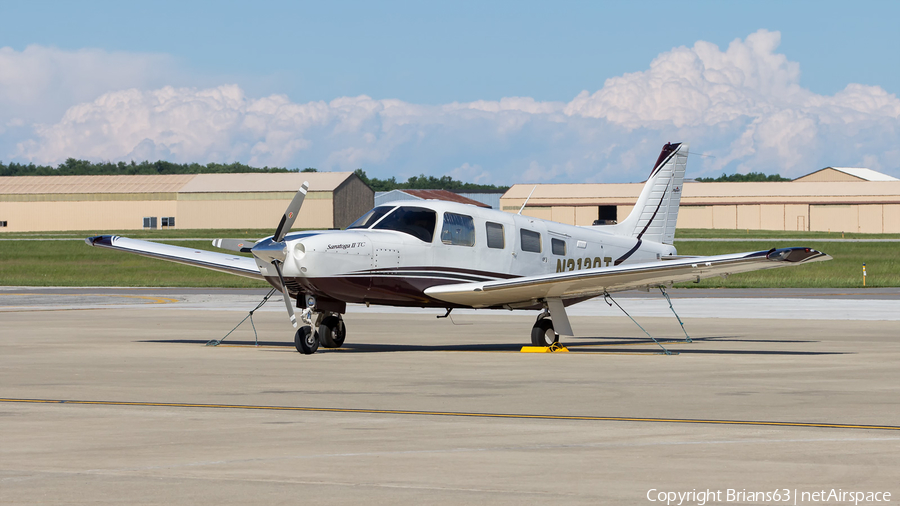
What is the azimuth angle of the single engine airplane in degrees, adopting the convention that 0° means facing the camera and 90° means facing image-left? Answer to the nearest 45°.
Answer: approximately 45°
